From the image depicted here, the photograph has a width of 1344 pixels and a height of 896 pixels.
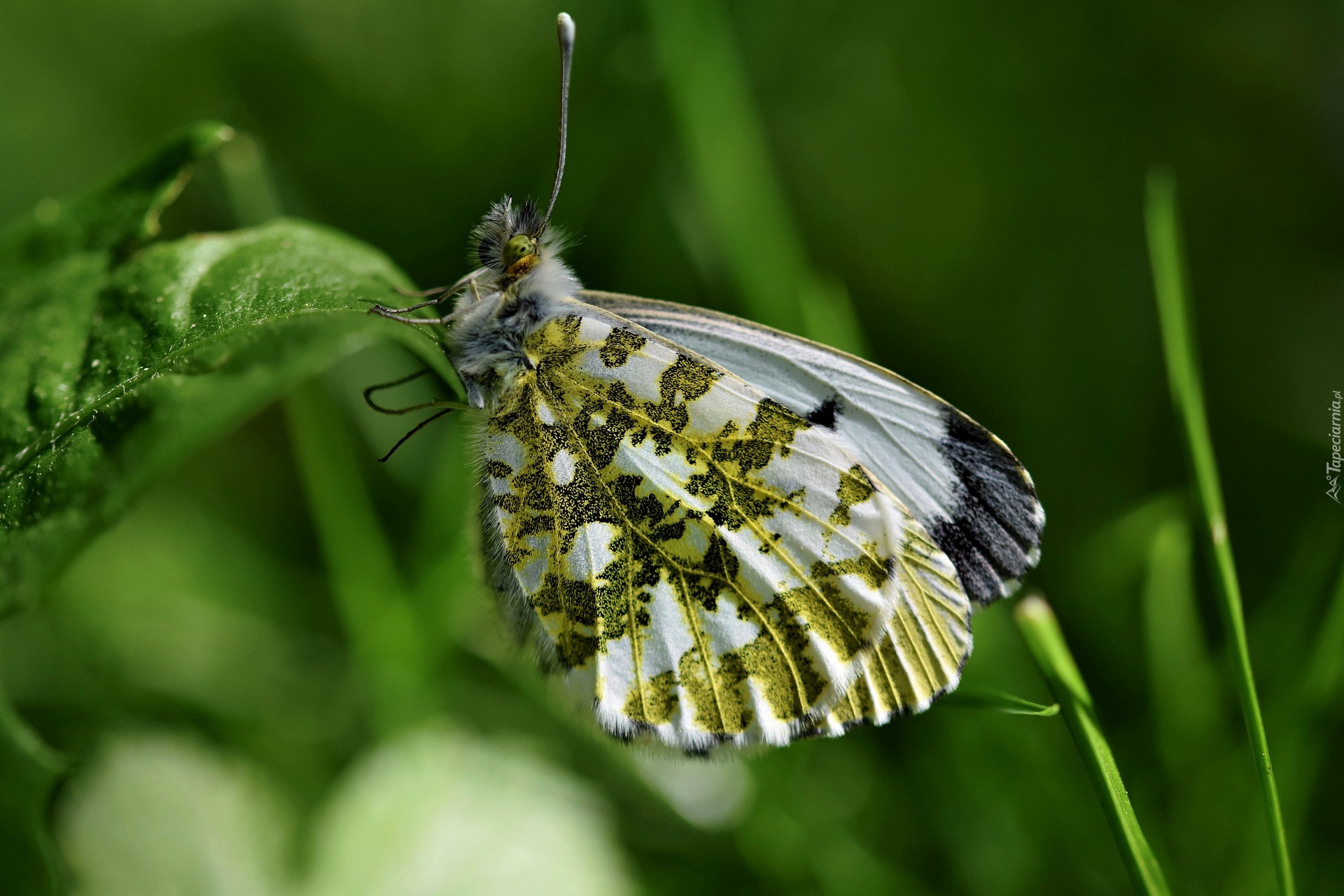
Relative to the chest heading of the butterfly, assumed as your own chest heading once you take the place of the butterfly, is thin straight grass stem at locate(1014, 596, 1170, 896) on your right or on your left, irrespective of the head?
on your left

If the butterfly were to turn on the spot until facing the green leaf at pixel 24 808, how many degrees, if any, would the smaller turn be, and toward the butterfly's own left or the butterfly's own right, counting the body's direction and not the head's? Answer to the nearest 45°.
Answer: approximately 45° to the butterfly's own left

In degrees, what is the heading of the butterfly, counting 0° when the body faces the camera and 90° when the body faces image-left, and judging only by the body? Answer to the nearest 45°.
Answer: approximately 90°

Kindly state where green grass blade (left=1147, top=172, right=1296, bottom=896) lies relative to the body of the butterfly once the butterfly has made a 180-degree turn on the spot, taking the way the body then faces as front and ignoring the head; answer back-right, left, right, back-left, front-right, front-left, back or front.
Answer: front

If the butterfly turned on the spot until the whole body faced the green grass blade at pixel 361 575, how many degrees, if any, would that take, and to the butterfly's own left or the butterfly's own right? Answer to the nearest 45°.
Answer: approximately 45° to the butterfly's own right

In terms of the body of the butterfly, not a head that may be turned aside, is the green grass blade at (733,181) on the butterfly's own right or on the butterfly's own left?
on the butterfly's own right
